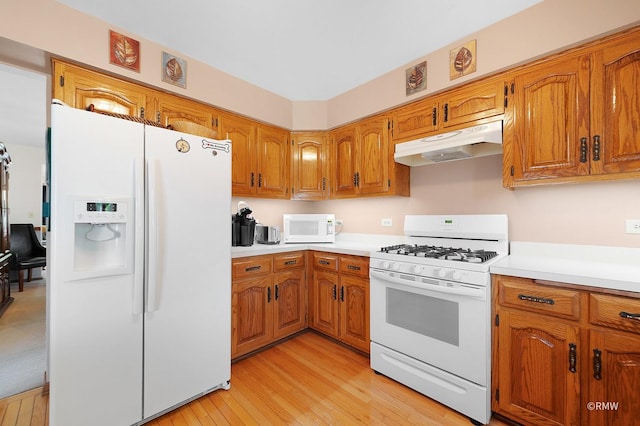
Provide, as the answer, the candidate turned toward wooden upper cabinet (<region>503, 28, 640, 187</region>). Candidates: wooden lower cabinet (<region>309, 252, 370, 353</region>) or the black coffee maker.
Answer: the black coffee maker

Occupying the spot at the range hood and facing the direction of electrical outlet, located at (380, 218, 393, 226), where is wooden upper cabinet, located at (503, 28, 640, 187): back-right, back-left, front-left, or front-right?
back-right

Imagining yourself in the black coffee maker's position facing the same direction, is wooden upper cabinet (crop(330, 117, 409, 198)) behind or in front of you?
in front

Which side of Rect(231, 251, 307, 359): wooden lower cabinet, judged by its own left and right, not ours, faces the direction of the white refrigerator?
right

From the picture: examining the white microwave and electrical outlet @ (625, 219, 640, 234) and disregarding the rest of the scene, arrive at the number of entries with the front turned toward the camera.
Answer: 2

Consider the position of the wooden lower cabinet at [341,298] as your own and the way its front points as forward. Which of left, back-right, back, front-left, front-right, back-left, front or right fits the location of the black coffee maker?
front-right

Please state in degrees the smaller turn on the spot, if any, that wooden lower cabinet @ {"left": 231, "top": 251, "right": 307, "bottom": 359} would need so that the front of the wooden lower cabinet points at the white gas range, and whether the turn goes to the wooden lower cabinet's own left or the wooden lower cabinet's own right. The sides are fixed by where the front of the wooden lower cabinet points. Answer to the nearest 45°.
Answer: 0° — it already faces it

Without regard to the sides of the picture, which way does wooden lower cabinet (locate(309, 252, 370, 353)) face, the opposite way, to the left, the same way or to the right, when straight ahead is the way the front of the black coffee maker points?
to the right

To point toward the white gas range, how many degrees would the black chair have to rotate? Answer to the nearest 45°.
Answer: approximately 45° to its right

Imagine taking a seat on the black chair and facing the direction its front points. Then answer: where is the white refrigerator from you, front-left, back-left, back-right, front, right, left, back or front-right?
front-right

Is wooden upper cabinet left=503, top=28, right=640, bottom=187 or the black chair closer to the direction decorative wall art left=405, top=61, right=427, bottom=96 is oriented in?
the black chair

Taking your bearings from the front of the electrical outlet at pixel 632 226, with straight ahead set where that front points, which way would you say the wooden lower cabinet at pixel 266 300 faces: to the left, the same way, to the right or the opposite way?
to the left
